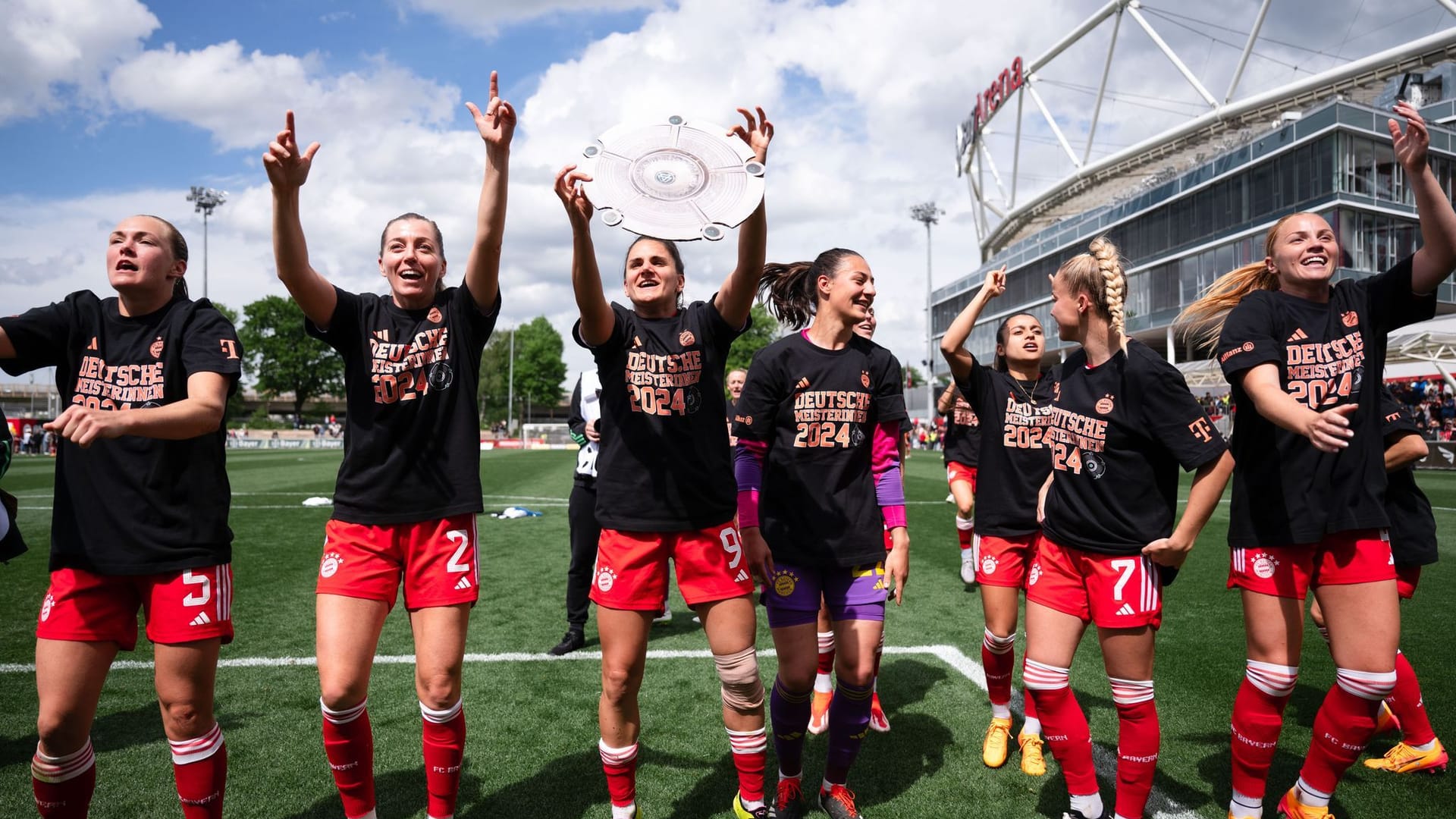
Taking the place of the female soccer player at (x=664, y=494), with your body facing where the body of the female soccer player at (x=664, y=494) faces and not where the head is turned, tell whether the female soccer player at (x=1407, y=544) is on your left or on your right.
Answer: on your left

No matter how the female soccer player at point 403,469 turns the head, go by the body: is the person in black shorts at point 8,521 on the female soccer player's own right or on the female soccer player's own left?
on the female soccer player's own right

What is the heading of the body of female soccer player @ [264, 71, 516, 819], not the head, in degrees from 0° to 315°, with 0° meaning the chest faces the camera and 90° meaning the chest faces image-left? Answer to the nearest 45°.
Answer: approximately 0°

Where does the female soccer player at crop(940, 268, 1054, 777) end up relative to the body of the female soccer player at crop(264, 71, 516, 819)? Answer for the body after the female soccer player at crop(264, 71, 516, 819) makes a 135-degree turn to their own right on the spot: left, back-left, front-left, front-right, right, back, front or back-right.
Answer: back-right

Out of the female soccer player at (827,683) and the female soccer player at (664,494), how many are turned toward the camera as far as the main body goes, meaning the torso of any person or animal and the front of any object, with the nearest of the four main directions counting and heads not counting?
2

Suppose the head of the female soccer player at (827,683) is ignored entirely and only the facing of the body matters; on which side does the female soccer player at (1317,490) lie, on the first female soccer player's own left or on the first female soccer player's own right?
on the first female soccer player's own left

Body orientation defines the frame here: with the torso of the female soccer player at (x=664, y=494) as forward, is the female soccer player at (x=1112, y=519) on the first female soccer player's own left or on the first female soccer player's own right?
on the first female soccer player's own left
